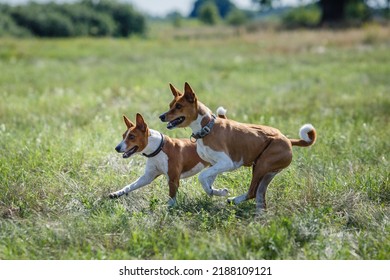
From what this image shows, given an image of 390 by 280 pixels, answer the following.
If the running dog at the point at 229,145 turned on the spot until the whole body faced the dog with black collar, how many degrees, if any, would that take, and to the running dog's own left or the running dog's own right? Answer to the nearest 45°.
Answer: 0° — it already faces it

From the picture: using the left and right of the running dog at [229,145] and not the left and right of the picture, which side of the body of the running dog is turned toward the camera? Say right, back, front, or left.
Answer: left
